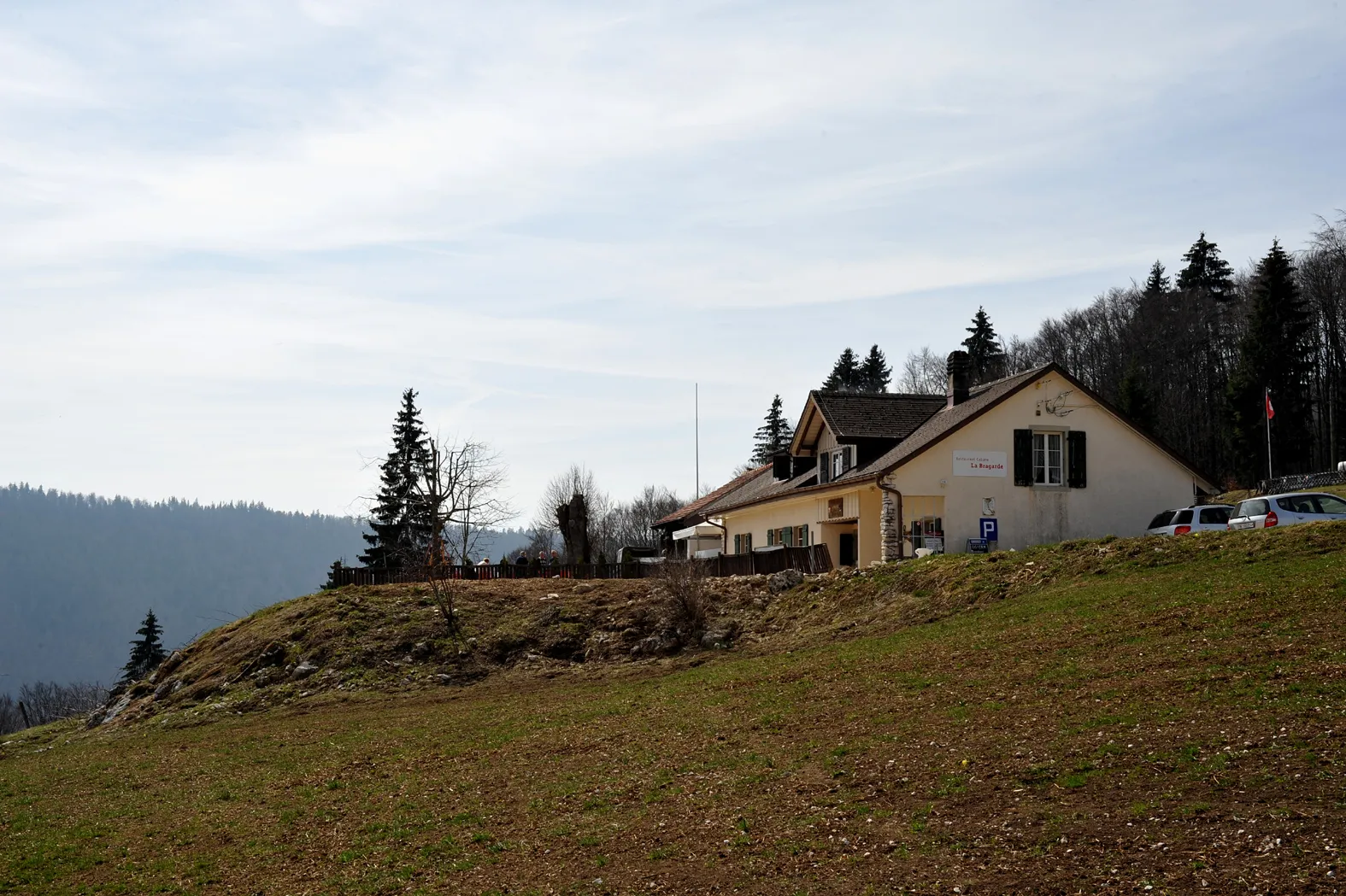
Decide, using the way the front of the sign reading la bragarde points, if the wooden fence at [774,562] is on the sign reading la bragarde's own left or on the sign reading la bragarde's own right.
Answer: on the sign reading la bragarde's own right

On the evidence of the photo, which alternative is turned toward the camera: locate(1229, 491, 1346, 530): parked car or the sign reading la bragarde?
the sign reading la bragarde

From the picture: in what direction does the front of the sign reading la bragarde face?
toward the camera

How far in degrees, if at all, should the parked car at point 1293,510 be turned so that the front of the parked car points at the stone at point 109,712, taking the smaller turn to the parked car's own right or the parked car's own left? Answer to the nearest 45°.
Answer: approximately 135° to the parked car's own left

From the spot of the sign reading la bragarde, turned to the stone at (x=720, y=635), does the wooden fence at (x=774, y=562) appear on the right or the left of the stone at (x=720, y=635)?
right

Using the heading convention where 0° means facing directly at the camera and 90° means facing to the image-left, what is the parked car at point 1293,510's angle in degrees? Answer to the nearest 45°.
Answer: approximately 225°

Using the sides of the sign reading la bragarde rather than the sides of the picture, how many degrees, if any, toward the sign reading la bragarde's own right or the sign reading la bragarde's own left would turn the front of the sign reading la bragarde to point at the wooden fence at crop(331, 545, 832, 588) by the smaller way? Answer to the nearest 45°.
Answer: approximately 90° to the sign reading la bragarde's own right

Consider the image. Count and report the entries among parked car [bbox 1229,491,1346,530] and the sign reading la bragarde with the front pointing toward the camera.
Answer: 1

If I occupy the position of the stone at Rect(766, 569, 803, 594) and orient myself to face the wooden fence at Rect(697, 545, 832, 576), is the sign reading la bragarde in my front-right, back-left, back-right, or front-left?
front-right

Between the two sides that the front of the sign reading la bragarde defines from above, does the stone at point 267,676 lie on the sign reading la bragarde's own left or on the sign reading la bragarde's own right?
on the sign reading la bragarde's own right

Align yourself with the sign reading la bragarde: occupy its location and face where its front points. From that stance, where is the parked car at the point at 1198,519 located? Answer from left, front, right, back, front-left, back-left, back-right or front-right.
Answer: front-left

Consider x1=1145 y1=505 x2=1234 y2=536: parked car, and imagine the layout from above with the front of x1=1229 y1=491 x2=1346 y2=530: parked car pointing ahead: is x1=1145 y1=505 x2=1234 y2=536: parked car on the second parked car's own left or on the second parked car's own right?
on the second parked car's own left

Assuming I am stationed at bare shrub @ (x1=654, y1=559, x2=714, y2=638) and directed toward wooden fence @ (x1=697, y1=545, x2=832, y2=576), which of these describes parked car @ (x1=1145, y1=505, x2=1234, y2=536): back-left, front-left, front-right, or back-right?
front-right

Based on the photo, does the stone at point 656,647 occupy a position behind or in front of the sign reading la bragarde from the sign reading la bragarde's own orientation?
in front

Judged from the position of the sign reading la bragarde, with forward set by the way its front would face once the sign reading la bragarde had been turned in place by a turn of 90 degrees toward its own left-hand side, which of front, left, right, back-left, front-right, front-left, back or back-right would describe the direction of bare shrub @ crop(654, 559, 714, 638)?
back-right

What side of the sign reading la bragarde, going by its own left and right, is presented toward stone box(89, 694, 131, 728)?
right
